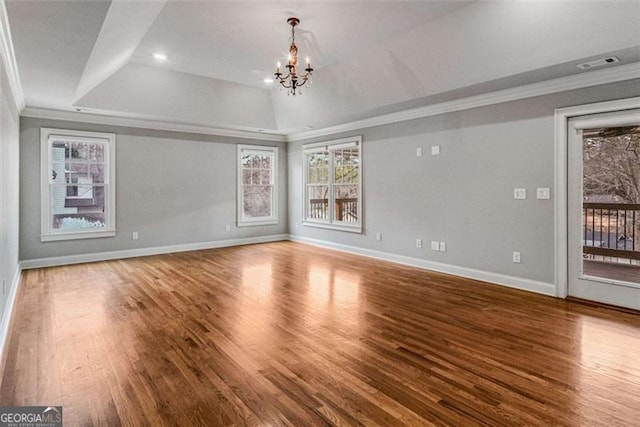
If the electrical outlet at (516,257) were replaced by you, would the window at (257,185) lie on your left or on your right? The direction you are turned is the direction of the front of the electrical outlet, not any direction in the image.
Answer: on your right

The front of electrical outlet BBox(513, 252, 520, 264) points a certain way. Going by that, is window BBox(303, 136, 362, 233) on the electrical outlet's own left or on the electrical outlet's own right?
on the electrical outlet's own right
